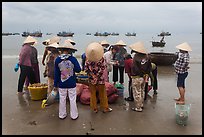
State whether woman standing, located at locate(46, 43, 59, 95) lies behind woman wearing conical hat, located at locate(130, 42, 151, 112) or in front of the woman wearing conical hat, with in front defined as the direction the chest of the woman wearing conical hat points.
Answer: in front

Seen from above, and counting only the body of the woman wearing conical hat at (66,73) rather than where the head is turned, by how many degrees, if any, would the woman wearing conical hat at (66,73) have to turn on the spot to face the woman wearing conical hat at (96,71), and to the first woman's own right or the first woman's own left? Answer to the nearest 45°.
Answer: approximately 45° to the first woman's own right

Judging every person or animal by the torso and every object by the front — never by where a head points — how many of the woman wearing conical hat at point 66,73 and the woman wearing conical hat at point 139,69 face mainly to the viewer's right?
0

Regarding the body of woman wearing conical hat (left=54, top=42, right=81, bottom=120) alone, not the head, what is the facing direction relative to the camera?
away from the camera

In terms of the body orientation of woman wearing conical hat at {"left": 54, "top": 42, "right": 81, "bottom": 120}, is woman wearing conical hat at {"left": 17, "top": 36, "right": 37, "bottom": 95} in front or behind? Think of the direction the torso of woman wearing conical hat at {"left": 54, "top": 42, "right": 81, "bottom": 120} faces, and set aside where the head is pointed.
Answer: in front

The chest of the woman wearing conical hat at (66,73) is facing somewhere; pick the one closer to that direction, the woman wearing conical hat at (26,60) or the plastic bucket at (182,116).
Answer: the woman wearing conical hat

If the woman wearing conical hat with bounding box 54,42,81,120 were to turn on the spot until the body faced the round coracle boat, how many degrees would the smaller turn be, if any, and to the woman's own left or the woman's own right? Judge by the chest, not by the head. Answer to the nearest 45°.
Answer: approximately 45° to the woman's own right

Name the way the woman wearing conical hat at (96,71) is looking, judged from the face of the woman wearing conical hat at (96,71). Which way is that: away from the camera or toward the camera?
away from the camera
